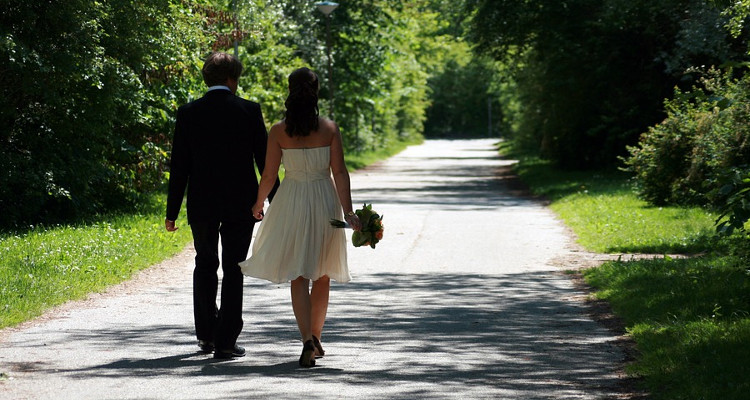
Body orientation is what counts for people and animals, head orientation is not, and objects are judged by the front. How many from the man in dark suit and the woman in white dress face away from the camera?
2

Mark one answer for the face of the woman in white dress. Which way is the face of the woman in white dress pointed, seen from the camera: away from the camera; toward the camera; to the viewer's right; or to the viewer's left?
away from the camera

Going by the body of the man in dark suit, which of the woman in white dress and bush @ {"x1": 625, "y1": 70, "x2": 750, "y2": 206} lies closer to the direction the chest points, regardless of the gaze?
the bush

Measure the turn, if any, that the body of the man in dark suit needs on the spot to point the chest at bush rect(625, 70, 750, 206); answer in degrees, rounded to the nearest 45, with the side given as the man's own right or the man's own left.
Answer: approximately 45° to the man's own right

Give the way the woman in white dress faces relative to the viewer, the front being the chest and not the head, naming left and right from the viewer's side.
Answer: facing away from the viewer

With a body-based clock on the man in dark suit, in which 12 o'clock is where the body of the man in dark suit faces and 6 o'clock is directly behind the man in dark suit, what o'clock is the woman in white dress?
The woman in white dress is roughly at 4 o'clock from the man in dark suit.

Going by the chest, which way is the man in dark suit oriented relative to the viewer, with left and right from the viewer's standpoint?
facing away from the viewer

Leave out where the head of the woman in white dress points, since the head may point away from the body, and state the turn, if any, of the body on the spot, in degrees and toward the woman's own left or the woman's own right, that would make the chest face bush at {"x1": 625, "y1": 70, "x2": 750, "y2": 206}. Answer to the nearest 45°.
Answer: approximately 45° to the woman's own right

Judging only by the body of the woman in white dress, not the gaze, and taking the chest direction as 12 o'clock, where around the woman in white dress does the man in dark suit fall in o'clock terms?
The man in dark suit is roughly at 10 o'clock from the woman in white dress.
